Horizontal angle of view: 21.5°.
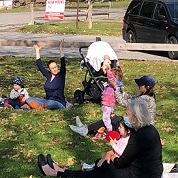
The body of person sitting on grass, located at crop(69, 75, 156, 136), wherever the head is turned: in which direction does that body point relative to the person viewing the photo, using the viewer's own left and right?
facing to the left of the viewer

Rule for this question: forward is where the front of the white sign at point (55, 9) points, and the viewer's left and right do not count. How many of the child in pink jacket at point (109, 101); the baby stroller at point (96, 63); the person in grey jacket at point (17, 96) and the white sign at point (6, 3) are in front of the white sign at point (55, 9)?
3

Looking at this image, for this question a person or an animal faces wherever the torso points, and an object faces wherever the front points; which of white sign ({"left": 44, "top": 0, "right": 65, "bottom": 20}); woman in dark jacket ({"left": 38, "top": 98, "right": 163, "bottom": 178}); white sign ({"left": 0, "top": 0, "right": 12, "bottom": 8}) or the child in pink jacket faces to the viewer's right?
the child in pink jacket

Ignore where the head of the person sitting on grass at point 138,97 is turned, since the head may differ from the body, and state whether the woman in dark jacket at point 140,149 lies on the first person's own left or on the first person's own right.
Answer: on the first person's own left

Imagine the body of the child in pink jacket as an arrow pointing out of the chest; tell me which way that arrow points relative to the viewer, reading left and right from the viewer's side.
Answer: facing to the right of the viewer

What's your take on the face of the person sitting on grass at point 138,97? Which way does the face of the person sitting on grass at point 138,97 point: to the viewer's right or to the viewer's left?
to the viewer's left

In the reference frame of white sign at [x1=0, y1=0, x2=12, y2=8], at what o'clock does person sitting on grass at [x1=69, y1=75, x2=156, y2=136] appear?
The person sitting on grass is roughly at 12 o'clock from the white sign.

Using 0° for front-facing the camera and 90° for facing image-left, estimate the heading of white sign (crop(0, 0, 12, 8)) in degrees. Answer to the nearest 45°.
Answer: approximately 0°

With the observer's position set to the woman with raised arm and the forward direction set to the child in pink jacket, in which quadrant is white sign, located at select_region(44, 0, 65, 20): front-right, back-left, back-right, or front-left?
back-left

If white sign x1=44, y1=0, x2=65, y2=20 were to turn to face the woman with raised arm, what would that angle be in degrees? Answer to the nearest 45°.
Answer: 0° — it already faces them
